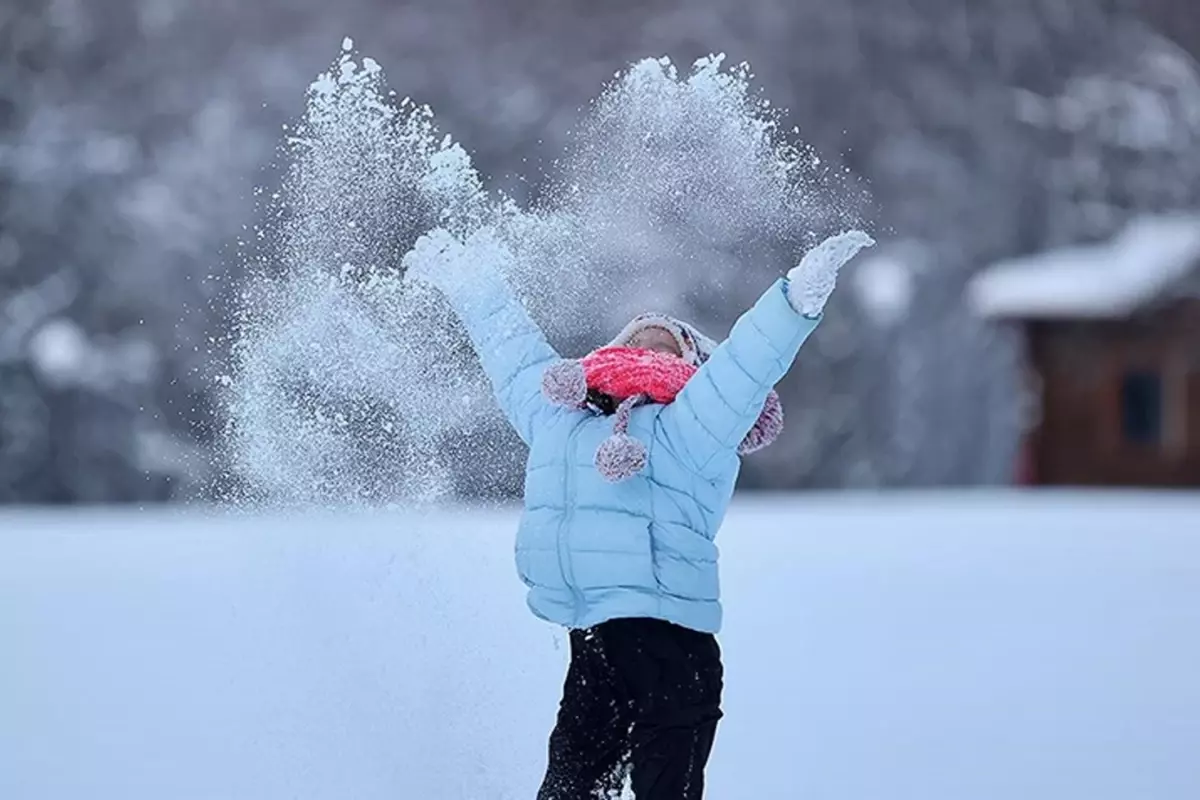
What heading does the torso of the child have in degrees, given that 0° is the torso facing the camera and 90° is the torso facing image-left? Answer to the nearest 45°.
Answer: approximately 45°

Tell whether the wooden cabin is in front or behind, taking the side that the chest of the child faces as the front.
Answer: behind
